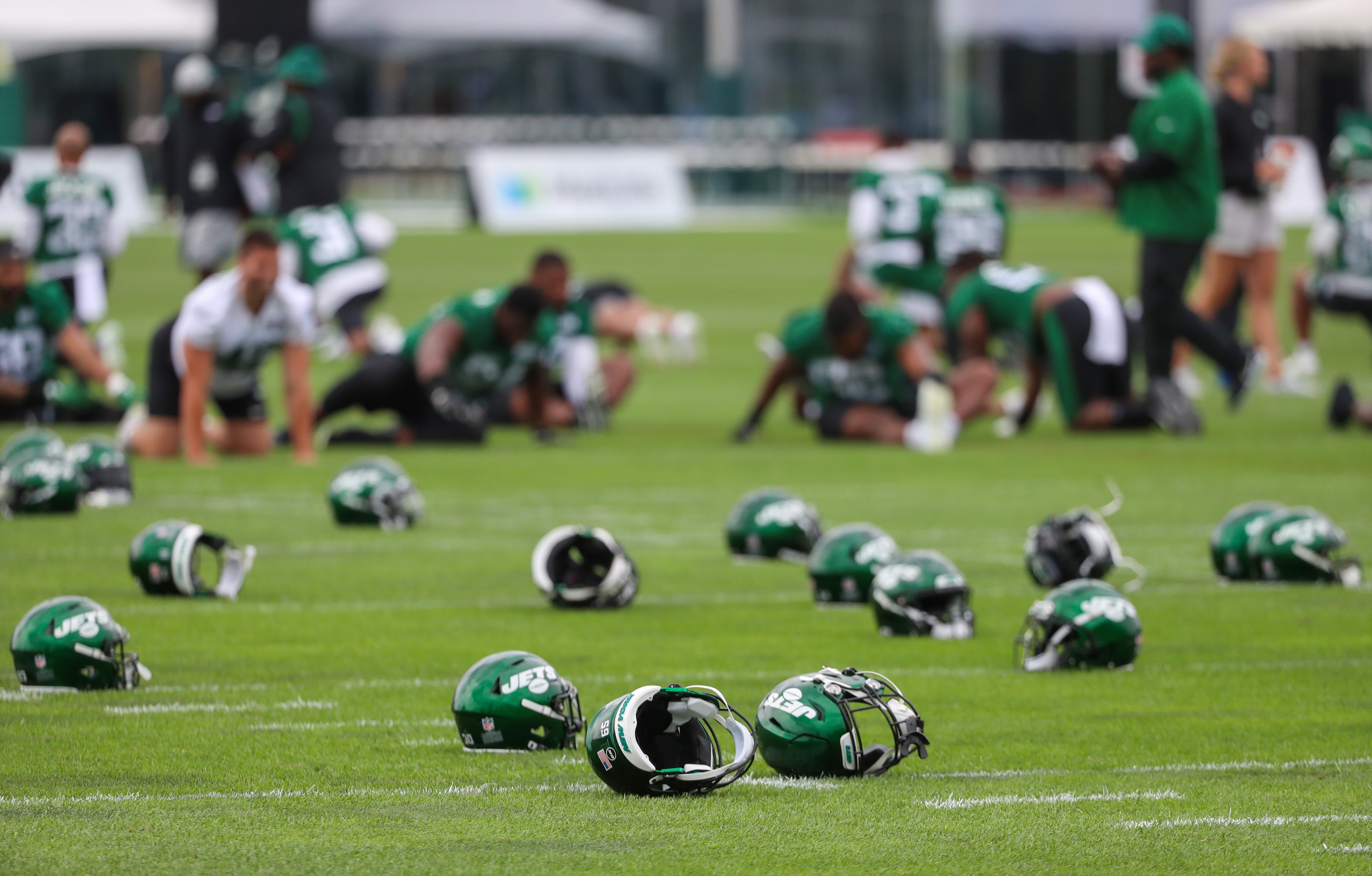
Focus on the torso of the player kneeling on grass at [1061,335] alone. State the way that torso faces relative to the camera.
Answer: to the viewer's left

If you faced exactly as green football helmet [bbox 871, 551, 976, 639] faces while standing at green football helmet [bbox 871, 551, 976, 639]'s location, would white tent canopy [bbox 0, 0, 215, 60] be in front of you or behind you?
behind

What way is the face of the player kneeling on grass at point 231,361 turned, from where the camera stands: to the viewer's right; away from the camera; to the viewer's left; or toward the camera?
toward the camera

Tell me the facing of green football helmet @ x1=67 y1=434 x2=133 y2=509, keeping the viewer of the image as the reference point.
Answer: facing the viewer and to the right of the viewer

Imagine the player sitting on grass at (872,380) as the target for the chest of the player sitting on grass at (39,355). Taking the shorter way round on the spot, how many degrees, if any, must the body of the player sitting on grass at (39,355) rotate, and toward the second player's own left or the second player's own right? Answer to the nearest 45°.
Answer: approximately 90° to the second player's own left

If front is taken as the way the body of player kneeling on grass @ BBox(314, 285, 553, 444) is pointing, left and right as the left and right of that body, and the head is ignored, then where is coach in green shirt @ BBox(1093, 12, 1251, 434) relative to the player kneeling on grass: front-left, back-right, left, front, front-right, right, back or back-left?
front-left

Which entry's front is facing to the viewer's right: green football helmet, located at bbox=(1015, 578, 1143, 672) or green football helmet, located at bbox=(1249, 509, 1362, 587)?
green football helmet, located at bbox=(1249, 509, 1362, 587)

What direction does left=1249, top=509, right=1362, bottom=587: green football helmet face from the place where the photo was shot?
facing to the right of the viewer

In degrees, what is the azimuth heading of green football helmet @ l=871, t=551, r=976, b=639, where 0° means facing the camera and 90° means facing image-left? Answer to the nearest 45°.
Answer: approximately 315°

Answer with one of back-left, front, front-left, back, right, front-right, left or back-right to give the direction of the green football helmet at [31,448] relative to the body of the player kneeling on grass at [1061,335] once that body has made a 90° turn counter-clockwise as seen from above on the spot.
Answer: front-right

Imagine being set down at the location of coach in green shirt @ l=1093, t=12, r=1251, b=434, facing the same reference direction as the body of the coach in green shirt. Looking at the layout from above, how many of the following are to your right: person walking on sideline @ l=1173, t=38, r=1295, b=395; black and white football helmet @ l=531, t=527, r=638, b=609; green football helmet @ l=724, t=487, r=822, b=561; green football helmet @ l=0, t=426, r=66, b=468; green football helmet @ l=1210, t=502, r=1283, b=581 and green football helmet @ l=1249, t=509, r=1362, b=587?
1

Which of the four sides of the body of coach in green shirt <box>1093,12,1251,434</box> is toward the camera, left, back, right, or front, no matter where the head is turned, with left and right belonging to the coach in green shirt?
left

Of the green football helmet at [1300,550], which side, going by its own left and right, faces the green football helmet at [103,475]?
back

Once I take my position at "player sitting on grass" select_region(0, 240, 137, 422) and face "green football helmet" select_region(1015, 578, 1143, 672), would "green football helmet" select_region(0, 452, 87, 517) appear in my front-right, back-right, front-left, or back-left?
front-right

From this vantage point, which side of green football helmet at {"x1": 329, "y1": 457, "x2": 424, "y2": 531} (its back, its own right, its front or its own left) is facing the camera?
right

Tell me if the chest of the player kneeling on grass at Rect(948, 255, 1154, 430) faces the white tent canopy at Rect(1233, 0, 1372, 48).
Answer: no
